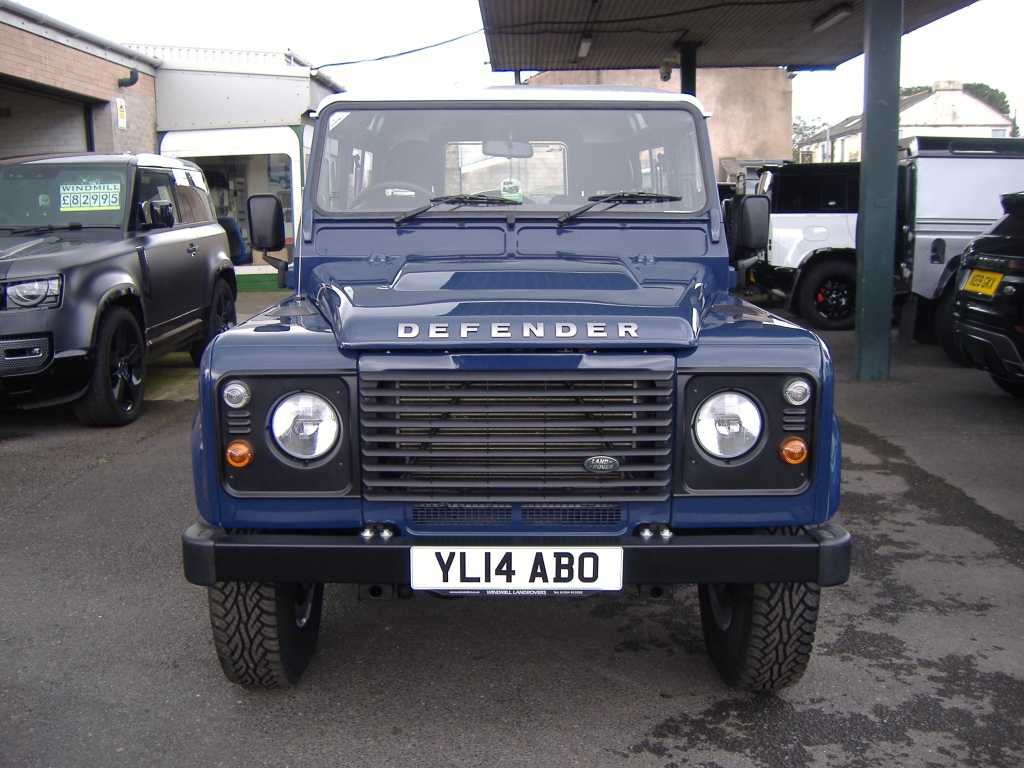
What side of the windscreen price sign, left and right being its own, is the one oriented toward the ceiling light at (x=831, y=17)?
left

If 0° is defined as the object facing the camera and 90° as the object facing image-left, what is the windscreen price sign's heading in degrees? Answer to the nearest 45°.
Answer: approximately 0°

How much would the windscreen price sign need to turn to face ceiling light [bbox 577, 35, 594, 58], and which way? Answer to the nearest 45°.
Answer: approximately 135° to its left

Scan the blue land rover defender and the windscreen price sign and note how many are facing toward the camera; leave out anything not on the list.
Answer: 2

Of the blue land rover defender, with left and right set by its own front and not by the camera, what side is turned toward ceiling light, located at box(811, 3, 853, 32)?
back

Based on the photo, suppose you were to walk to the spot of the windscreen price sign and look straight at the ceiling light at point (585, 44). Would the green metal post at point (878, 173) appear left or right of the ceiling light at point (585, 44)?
right

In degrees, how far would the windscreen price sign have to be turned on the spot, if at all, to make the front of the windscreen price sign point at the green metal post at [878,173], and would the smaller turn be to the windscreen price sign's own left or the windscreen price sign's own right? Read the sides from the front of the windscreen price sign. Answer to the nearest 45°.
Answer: approximately 90° to the windscreen price sign's own left

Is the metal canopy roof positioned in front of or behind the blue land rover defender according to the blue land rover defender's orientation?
behind

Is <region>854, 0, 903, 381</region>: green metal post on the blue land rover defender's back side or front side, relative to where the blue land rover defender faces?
on the back side
